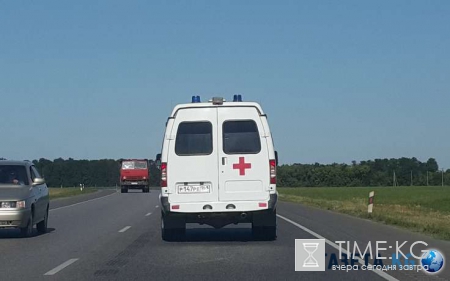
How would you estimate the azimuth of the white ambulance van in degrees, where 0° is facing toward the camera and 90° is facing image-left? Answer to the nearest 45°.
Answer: approximately 180°
